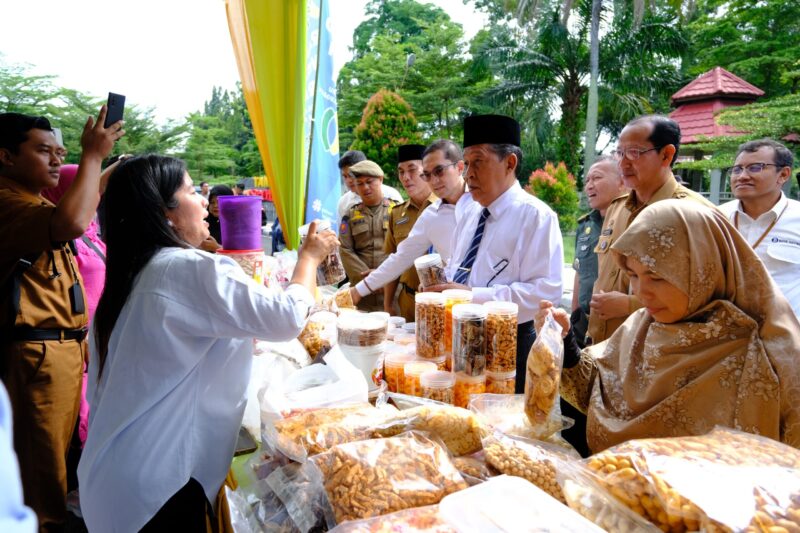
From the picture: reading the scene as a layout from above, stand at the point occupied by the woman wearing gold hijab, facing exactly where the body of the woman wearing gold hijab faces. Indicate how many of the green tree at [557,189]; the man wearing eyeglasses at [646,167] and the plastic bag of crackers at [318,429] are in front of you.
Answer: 1

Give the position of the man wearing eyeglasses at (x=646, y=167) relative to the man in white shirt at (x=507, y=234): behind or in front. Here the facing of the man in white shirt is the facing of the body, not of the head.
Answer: behind

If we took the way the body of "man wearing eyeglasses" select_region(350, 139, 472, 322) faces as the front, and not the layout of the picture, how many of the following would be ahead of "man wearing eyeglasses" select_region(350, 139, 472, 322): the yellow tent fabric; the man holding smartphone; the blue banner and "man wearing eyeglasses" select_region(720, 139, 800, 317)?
3

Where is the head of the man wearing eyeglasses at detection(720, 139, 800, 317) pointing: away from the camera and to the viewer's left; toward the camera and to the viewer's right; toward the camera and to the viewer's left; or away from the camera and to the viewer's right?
toward the camera and to the viewer's left

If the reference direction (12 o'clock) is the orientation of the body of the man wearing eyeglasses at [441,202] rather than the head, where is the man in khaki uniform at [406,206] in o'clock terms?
The man in khaki uniform is roughly at 4 o'clock from the man wearing eyeglasses.

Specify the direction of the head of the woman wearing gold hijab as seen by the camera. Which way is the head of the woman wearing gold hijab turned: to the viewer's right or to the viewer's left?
to the viewer's left

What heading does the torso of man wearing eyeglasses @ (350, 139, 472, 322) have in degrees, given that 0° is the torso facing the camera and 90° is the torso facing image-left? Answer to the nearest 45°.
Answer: approximately 45°

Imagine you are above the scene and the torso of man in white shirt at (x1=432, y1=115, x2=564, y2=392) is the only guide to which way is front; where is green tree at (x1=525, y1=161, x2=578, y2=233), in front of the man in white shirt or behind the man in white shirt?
behind

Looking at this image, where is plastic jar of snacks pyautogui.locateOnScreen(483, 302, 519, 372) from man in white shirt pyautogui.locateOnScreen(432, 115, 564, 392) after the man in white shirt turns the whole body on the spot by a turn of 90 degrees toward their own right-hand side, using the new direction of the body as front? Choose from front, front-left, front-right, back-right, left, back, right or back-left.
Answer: back-left

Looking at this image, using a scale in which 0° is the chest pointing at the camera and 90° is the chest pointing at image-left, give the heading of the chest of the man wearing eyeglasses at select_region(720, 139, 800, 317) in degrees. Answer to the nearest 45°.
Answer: approximately 45°

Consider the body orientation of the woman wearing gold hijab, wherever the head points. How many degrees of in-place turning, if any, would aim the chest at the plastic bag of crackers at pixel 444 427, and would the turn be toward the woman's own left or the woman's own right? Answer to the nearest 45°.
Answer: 0° — they already face it

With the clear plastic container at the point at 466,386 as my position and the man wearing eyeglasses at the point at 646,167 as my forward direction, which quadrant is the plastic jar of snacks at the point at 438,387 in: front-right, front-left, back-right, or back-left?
back-left

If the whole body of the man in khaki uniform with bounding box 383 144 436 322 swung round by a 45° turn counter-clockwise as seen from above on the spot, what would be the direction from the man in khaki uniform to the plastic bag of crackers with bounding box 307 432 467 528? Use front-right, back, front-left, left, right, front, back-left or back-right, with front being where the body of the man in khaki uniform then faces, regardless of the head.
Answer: front
